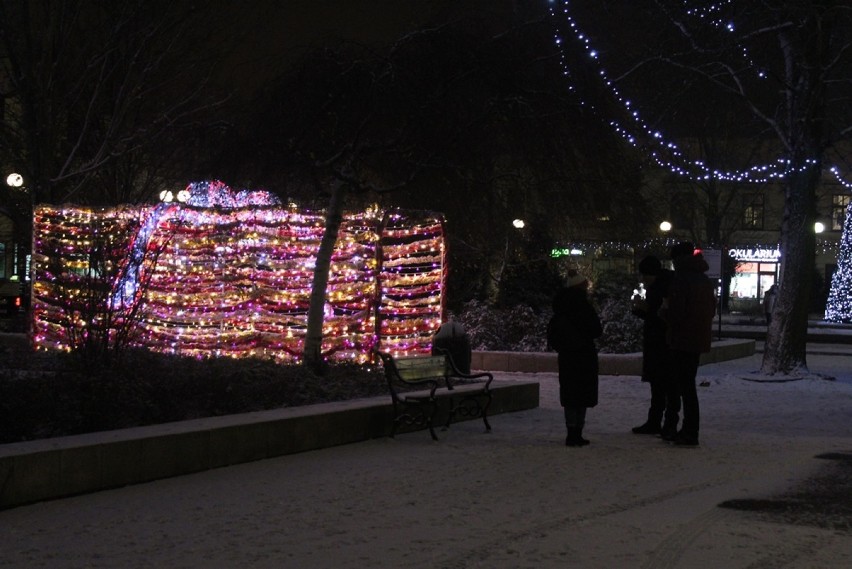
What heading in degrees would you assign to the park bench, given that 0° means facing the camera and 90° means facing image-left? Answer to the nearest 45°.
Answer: approximately 315°

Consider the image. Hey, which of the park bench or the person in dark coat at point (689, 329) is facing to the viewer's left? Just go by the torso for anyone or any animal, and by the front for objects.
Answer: the person in dark coat

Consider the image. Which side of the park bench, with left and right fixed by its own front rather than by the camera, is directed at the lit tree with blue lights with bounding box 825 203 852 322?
left

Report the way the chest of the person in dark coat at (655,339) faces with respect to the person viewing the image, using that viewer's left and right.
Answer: facing to the left of the viewer

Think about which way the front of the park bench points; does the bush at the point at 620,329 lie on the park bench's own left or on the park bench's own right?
on the park bench's own left

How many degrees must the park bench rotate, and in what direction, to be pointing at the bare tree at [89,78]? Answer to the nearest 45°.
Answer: approximately 180°

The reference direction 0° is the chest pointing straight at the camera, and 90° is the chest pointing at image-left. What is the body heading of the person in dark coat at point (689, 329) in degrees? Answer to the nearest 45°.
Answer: approximately 90°

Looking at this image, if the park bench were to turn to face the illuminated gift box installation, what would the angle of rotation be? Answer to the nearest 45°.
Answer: approximately 180°

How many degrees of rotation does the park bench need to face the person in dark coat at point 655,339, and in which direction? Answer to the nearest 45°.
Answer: approximately 45° to its left

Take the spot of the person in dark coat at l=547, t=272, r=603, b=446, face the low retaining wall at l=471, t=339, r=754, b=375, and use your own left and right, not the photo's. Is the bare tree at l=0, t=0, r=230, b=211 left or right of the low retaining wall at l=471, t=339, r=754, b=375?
left

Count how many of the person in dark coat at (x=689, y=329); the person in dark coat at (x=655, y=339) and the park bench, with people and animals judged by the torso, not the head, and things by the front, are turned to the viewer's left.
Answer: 2
